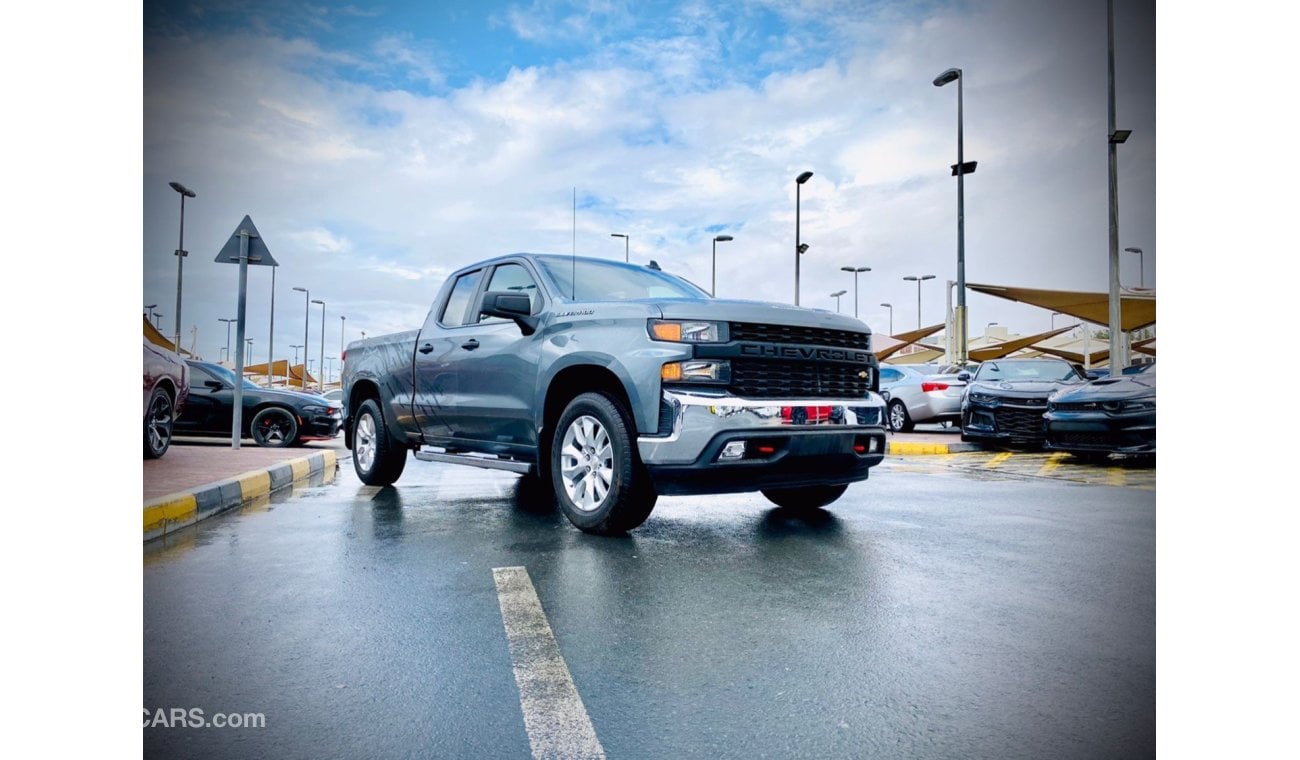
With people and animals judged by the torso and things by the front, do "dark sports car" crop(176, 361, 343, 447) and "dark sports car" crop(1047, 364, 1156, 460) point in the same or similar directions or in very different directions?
very different directions

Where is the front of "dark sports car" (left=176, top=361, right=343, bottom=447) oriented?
to the viewer's right

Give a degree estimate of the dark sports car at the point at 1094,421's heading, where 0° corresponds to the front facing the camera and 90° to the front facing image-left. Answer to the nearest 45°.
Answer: approximately 45°

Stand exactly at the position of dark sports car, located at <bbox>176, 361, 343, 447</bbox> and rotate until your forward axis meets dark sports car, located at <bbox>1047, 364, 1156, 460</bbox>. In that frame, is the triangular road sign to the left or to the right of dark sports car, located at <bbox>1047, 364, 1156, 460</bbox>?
right

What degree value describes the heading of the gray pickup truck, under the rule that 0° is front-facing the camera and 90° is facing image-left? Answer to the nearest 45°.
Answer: approximately 315°

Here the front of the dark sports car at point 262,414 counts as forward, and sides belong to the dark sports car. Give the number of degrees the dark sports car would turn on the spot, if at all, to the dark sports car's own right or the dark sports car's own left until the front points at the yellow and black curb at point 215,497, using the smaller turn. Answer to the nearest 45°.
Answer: approximately 90° to the dark sports car's own right

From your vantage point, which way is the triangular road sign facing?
away from the camera

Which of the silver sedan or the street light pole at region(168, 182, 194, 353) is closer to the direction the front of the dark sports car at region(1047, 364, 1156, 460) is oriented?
the street light pole

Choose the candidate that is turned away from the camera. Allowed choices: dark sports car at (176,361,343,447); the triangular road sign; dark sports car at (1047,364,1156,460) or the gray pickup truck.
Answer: the triangular road sign

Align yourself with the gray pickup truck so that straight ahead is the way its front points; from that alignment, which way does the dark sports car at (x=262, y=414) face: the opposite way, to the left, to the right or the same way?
to the left

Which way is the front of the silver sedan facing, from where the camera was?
facing away from the viewer and to the left of the viewer

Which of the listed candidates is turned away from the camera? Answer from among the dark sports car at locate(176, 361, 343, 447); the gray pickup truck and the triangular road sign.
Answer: the triangular road sign

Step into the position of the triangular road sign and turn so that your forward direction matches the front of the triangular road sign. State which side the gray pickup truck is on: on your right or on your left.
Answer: on your right
